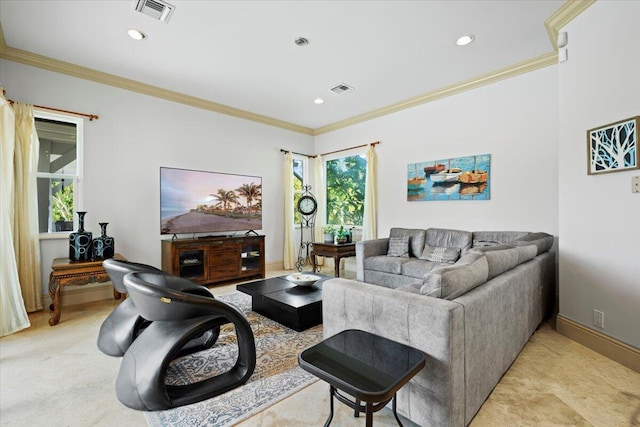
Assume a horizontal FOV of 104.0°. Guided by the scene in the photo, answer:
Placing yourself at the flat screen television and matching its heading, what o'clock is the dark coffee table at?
The dark coffee table is roughly at 1 o'clock from the flat screen television.

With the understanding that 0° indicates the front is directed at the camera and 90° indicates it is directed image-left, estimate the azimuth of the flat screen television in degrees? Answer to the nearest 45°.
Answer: approximately 315°

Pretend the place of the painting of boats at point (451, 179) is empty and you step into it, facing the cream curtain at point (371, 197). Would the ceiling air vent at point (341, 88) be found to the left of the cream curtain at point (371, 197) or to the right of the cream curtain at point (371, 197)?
left

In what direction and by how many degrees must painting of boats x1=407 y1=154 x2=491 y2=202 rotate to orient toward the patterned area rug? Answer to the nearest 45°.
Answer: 0° — it already faces it

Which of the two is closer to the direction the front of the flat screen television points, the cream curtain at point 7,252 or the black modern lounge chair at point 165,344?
the black modern lounge chair

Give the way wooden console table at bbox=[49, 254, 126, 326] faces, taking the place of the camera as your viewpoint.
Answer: facing the viewer and to the right of the viewer

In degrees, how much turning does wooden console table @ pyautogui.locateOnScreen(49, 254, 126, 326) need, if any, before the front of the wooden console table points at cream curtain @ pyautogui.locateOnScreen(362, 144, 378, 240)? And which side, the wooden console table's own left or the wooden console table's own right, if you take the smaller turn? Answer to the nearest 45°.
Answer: approximately 45° to the wooden console table's own left

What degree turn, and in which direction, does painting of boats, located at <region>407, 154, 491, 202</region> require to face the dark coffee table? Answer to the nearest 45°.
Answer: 0° — it already faces it

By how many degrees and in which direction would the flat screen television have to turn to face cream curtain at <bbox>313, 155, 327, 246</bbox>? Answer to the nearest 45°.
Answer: approximately 45° to its left

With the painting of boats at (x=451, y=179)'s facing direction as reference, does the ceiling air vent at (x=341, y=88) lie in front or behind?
in front
